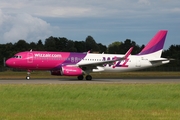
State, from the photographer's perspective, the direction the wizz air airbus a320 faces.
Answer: facing to the left of the viewer
